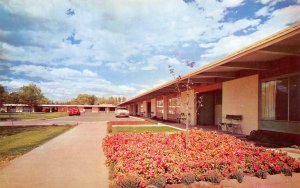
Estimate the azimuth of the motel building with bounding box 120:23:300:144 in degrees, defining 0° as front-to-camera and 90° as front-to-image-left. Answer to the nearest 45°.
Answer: approximately 45°

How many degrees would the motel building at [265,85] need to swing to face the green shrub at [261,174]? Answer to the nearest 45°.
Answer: approximately 45° to its left

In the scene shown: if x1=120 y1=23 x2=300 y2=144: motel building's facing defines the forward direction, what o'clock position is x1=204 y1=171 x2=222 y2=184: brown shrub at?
The brown shrub is roughly at 11 o'clock from the motel building.

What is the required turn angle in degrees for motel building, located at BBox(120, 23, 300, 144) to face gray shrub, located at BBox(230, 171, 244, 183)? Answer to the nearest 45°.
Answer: approximately 45° to its left
